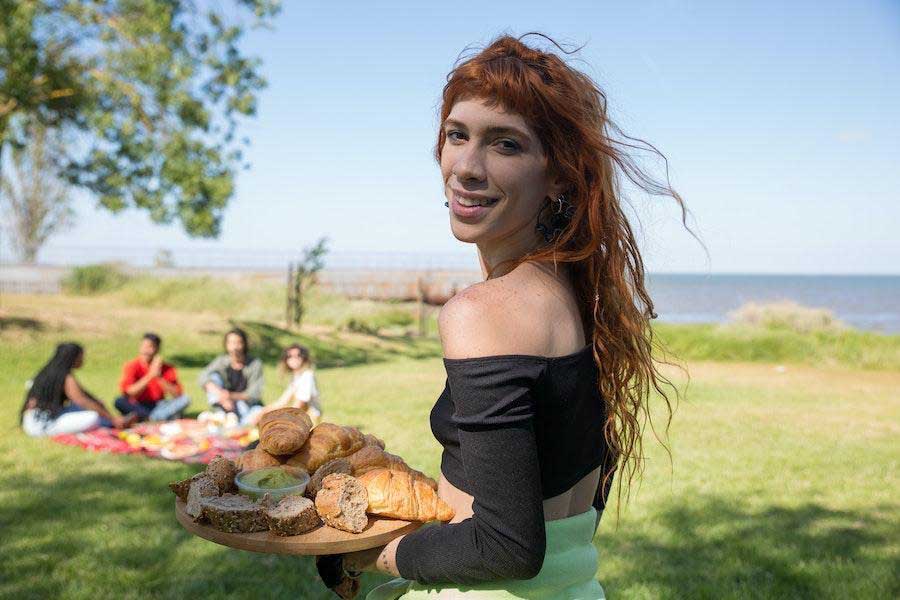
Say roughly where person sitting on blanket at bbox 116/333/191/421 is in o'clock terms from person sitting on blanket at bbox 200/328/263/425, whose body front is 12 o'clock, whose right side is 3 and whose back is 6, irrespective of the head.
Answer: person sitting on blanket at bbox 116/333/191/421 is roughly at 4 o'clock from person sitting on blanket at bbox 200/328/263/425.

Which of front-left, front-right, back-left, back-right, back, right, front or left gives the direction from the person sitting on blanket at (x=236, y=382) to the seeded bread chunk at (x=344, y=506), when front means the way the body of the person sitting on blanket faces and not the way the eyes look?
front

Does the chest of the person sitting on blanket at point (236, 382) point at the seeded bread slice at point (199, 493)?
yes

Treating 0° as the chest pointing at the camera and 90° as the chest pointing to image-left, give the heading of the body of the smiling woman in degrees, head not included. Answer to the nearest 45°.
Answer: approximately 135°

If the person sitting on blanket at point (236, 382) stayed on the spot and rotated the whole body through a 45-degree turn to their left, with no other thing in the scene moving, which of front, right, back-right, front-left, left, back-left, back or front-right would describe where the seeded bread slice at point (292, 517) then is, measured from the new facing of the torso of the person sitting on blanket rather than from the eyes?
front-right

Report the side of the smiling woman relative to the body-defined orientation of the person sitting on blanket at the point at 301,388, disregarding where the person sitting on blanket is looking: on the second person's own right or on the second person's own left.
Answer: on the second person's own left

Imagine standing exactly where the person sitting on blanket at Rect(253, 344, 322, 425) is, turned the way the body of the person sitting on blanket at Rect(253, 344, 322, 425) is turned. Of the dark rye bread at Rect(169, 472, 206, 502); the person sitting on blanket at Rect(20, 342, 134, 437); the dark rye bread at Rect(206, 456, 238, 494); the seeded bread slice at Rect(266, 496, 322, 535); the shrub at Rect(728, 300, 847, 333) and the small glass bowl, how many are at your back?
1

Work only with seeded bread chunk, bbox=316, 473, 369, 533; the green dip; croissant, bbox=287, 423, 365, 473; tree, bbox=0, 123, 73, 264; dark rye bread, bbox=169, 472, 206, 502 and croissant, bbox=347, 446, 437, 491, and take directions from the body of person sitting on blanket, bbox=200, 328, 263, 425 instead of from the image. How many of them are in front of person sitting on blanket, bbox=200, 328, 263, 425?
5

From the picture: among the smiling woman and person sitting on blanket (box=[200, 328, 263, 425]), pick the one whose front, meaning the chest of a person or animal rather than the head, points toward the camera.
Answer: the person sitting on blanket

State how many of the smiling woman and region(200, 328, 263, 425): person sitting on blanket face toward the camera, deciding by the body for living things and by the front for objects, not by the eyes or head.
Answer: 1

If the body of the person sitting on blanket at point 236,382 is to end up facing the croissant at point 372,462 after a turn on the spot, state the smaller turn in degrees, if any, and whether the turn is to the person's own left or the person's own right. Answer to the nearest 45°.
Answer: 0° — they already face it

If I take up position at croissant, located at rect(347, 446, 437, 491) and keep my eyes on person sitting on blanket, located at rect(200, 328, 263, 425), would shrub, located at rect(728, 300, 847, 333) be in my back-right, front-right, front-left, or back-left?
front-right

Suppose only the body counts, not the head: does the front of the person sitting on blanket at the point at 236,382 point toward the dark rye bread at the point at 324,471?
yes

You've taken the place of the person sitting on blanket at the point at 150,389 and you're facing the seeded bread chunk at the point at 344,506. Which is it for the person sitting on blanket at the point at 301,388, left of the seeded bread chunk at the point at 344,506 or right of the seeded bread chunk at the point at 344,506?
left

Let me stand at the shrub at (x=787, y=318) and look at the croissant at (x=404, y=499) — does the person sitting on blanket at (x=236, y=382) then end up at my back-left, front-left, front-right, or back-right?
front-right

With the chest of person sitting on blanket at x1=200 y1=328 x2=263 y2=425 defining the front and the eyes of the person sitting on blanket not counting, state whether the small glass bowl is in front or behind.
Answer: in front

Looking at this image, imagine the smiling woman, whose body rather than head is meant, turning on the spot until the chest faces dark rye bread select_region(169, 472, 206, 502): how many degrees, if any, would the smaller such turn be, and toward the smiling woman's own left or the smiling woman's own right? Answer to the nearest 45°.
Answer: approximately 45° to the smiling woman's own left

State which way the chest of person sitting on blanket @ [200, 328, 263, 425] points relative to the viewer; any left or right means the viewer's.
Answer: facing the viewer
